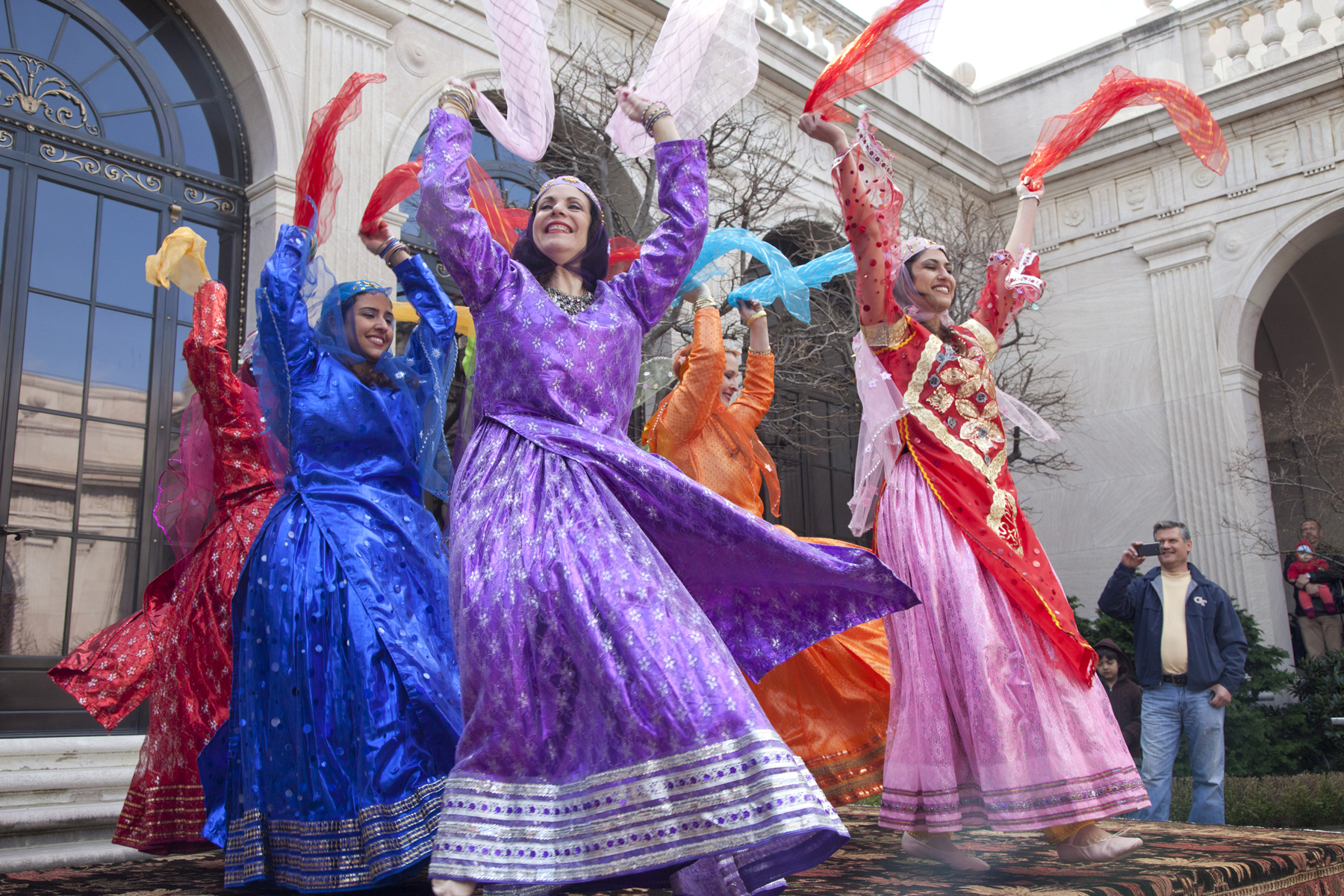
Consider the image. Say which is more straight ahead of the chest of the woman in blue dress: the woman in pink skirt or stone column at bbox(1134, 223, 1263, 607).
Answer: the woman in pink skirt

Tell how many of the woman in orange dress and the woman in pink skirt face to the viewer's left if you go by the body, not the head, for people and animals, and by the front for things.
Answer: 0

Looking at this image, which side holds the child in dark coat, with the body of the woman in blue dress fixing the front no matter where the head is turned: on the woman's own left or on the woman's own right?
on the woman's own left

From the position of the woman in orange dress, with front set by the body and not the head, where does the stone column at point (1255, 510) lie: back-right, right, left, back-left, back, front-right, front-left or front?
left

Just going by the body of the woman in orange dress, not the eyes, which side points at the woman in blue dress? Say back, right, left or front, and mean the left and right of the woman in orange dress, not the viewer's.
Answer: right

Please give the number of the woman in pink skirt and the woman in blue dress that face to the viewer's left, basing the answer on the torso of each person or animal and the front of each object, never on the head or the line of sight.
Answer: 0

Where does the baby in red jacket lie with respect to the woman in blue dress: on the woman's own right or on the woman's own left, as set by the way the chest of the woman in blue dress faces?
on the woman's own left

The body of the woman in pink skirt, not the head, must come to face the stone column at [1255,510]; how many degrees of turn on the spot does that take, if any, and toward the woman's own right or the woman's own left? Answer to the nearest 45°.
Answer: approximately 135° to the woman's own left

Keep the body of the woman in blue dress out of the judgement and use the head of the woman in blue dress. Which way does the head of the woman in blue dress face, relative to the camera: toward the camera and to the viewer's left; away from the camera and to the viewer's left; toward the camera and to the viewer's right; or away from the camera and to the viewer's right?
toward the camera and to the viewer's right

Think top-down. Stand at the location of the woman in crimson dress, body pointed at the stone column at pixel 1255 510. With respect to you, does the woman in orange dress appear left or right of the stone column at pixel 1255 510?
right

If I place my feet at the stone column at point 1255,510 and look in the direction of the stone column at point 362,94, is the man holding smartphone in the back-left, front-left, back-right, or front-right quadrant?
front-left

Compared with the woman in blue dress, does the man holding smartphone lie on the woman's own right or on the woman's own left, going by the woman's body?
on the woman's own left

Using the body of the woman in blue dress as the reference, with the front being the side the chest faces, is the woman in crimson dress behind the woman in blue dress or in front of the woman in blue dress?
behind

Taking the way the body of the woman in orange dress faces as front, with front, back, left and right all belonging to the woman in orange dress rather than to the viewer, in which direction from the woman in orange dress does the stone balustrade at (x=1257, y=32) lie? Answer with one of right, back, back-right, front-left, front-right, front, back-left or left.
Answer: left

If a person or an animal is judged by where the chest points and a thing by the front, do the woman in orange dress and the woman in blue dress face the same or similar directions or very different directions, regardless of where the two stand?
same or similar directions

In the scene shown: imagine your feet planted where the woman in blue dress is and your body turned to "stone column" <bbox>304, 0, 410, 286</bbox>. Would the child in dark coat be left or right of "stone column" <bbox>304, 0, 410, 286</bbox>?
right
